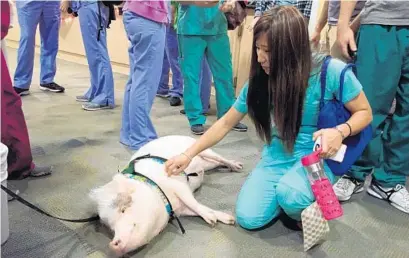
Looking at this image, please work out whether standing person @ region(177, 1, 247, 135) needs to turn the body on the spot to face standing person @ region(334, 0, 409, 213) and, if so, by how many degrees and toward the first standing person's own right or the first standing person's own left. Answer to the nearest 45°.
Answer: approximately 45° to the first standing person's own left

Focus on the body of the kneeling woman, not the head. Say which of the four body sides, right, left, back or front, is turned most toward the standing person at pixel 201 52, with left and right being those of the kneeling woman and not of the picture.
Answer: right

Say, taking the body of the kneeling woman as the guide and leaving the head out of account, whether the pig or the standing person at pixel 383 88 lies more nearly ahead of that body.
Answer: the pig

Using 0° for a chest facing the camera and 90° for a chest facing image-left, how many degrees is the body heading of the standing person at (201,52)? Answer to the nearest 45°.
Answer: approximately 0°

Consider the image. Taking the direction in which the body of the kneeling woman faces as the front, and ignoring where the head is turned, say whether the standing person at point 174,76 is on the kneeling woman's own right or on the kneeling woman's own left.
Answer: on the kneeling woman's own right

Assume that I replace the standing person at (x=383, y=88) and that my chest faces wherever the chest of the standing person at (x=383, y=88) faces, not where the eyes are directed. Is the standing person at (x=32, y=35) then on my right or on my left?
on my right

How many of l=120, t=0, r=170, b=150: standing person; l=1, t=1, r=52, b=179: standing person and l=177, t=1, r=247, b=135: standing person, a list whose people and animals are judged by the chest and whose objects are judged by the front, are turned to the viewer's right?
2

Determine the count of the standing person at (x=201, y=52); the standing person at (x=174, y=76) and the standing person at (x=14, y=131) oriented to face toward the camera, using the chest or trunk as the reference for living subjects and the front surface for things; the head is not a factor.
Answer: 2

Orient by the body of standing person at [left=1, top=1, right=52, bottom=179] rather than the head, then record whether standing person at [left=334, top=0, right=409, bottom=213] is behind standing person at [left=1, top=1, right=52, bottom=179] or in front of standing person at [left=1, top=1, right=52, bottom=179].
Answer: in front

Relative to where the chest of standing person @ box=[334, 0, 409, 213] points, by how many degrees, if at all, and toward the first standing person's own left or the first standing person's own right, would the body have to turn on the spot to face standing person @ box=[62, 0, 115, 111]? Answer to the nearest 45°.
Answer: approximately 90° to the first standing person's own right

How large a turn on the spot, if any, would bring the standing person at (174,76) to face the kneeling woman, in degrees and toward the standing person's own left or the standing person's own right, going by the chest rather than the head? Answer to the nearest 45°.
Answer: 0° — they already face them

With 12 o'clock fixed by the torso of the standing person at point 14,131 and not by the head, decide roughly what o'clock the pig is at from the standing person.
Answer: The pig is roughly at 2 o'clock from the standing person.

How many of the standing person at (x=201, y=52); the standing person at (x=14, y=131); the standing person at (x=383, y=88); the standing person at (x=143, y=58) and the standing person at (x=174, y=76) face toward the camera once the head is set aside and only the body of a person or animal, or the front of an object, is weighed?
3

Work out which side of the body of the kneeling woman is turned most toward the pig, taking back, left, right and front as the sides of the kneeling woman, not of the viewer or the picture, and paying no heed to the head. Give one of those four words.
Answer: front
